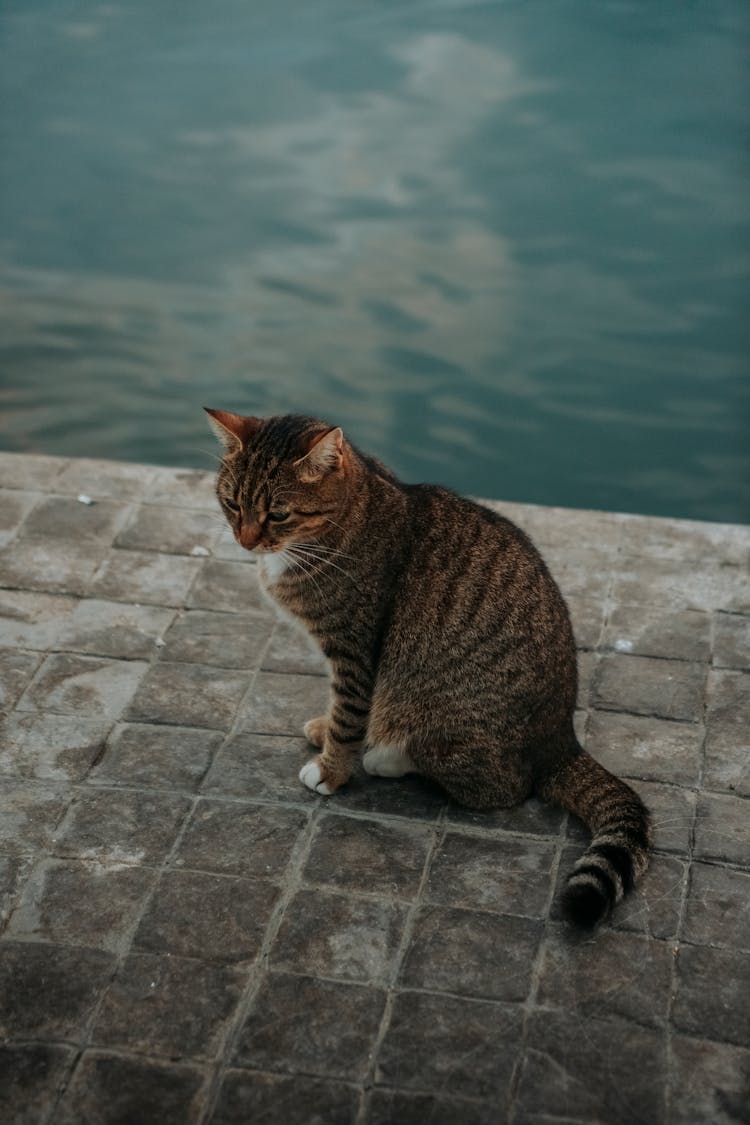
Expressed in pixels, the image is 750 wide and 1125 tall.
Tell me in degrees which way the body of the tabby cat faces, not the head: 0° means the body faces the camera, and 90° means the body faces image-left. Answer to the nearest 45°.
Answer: approximately 90°

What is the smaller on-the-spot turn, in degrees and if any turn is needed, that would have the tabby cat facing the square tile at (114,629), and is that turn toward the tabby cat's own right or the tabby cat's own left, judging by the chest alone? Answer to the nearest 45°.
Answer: approximately 45° to the tabby cat's own right

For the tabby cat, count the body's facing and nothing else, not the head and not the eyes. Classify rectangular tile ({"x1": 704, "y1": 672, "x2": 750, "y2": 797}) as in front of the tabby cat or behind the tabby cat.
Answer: behind

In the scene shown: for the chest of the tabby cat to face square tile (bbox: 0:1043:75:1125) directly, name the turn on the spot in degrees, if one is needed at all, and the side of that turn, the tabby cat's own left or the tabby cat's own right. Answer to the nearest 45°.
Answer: approximately 45° to the tabby cat's own left

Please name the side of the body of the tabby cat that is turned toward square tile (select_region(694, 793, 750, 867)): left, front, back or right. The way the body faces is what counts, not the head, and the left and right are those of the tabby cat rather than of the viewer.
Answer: back

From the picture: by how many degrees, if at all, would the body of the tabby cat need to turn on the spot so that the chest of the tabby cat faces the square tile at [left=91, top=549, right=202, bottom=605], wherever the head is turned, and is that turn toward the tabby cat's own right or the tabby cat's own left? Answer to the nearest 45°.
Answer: approximately 45° to the tabby cat's own right

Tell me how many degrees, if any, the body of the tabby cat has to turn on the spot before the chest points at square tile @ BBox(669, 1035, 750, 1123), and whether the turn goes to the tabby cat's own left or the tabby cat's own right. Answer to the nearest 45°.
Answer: approximately 135° to the tabby cat's own left

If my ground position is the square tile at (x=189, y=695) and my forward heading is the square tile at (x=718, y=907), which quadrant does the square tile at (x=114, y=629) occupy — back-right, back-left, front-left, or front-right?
back-left
